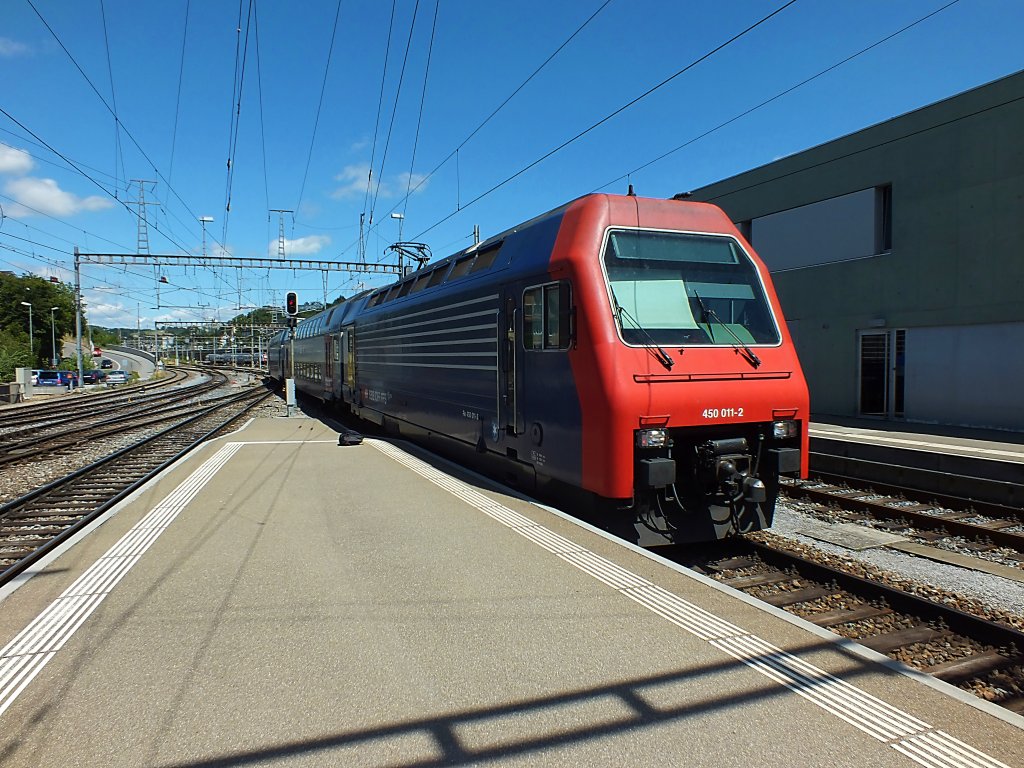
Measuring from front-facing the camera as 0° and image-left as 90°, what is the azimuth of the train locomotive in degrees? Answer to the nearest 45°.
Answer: approximately 315°

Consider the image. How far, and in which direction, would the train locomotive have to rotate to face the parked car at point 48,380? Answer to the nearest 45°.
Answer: approximately 180°

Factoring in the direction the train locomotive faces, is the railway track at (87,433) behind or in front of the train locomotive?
behind

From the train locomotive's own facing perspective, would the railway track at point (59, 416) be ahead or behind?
behind
